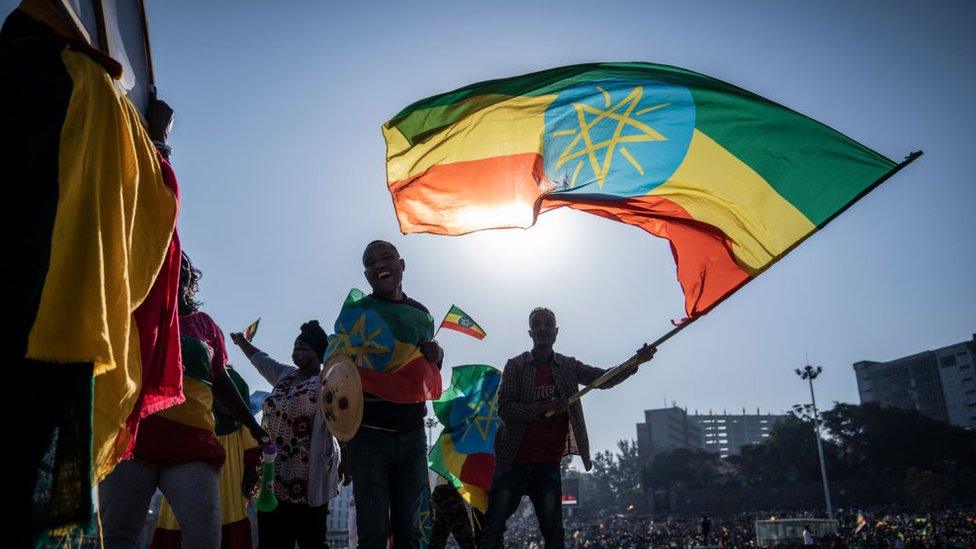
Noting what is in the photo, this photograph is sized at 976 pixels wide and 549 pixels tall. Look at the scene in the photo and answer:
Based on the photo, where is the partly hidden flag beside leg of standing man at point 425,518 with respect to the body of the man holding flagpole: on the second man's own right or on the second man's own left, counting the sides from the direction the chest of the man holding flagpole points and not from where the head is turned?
on the second man's own right

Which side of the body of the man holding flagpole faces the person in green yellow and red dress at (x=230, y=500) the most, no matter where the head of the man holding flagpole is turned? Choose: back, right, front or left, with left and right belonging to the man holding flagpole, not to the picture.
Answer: right

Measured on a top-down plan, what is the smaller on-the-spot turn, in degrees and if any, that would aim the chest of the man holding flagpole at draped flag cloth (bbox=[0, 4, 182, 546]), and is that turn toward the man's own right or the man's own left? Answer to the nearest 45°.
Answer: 0° — they already face it

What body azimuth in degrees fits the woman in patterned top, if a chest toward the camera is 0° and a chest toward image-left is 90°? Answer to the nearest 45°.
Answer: approximately 45°
